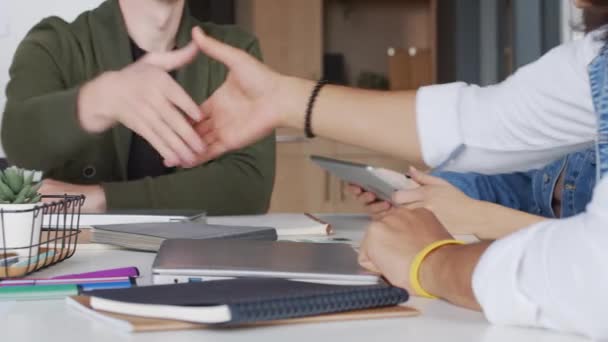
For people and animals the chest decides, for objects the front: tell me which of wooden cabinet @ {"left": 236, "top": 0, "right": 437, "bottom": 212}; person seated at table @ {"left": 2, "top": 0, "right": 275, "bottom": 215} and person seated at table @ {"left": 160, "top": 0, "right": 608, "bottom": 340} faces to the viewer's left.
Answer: person seated at table @ {"left": 160, "top": 0, "right": 608, "bottom": 340}

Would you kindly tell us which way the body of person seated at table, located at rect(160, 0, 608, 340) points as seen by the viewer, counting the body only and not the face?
to the viewer's left

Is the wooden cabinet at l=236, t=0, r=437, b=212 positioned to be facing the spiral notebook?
yes

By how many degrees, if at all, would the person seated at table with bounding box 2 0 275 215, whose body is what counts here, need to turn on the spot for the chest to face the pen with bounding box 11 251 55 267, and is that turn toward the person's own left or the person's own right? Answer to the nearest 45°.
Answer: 0° — they already face it

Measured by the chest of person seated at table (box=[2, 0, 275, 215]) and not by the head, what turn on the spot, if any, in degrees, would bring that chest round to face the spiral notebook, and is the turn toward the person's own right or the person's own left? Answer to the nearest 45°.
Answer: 0° — they already face it

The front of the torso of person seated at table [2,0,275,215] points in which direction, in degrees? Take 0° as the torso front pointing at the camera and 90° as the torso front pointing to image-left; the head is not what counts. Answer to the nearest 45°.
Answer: approximately 0°

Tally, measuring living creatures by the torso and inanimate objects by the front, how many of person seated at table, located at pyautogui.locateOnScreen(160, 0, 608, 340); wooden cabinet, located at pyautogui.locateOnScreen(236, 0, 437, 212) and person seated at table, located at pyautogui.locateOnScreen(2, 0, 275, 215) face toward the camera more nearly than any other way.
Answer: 2

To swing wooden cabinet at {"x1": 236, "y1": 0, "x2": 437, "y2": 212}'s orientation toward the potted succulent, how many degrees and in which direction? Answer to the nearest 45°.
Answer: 0° — it already faces it
